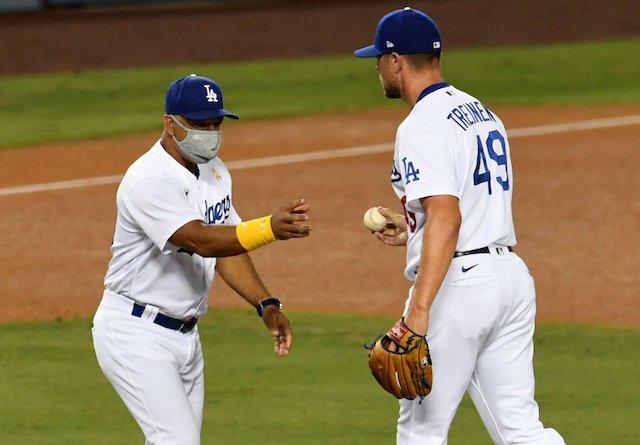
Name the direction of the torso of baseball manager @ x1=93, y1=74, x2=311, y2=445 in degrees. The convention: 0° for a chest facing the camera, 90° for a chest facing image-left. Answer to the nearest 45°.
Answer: approximately 315°

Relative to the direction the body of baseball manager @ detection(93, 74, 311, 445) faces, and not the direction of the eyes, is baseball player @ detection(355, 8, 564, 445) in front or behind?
in front

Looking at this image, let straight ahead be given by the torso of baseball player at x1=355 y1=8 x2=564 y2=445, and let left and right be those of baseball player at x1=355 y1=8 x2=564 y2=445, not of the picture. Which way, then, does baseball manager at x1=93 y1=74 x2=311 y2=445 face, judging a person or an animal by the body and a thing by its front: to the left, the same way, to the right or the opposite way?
the opposite way

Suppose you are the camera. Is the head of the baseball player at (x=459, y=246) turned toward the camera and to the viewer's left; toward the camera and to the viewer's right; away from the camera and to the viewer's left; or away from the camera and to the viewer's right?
away from the camera and to the viewer's left

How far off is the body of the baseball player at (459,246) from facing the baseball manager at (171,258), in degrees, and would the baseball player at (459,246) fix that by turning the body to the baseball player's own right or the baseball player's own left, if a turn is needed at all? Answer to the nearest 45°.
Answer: approximately 45° to the baseball player's own left

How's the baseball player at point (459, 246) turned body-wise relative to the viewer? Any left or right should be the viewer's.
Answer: facing away from the viewer and to the left of the viewer
